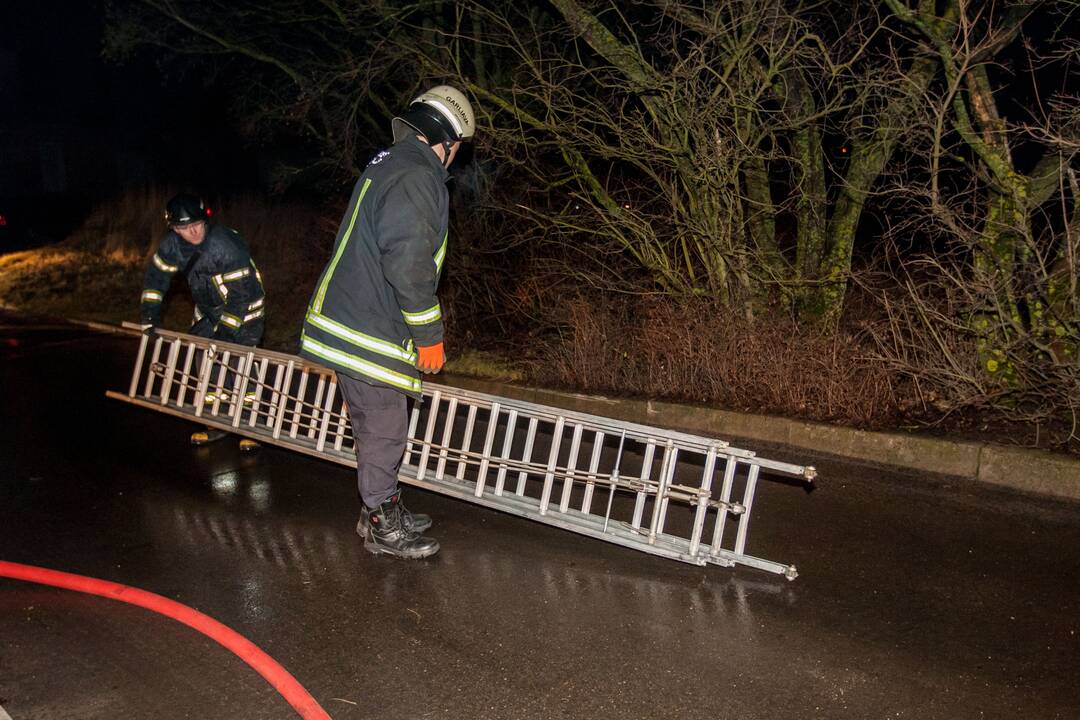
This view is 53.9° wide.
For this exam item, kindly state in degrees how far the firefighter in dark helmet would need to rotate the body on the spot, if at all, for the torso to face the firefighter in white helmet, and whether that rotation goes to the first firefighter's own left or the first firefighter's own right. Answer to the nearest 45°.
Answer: approximately 45° to the first firefighter's own left

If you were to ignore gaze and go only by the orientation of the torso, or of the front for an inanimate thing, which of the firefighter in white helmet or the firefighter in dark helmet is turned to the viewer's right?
the firefighter in white helmet

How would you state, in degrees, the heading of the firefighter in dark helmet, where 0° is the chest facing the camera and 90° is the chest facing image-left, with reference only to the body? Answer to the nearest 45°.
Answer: approximately 45°

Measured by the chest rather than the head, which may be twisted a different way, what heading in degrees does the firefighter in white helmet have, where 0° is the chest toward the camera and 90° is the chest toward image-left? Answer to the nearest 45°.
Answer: approximately 270°

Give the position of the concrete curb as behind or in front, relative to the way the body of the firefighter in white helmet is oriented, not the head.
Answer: in front

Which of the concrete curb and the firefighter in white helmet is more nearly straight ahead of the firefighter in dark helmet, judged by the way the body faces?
the firefighter in white helmet

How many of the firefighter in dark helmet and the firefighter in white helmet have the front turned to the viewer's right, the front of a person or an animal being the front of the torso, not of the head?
1

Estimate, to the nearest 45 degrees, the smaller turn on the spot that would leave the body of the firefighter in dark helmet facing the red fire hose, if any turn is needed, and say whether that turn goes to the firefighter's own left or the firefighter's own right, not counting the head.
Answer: approximately 45° to the firefighter's own left
